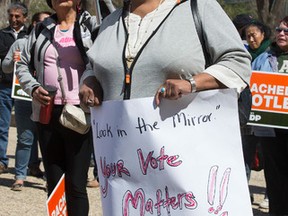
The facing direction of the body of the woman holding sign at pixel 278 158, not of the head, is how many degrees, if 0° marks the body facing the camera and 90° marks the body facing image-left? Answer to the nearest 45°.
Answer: approximately 0°

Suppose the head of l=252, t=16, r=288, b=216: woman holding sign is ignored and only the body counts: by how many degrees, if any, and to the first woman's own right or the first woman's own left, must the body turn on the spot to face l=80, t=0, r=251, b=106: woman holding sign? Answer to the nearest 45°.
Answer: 0° — they already face them
